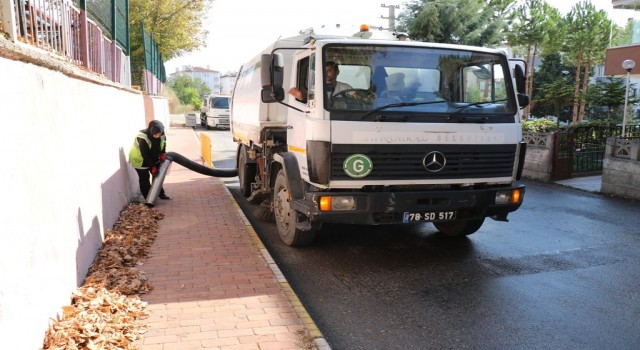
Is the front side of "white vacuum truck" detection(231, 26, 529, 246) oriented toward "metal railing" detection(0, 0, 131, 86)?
no

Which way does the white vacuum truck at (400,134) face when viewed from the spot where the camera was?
facing the viewer and to the right of the viewer

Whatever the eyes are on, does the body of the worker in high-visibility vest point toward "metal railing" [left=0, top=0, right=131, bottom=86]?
no

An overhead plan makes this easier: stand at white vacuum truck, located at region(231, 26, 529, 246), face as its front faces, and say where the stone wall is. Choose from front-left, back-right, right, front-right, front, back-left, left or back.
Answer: left

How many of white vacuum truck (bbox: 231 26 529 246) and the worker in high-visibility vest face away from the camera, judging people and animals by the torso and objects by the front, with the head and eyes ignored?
0

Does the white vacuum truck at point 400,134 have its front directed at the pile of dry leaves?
no

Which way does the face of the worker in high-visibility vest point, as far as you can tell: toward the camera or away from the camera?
toward the camera

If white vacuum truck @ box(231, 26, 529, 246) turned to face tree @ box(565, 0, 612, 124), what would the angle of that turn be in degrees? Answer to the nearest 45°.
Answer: approximately 90° to its left

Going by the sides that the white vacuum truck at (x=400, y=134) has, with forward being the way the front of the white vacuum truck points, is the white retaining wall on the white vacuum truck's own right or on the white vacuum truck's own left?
on the white vacuum truck's own right

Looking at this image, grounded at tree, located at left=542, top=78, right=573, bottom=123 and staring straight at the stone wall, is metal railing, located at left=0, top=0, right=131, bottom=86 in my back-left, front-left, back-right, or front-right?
front-right

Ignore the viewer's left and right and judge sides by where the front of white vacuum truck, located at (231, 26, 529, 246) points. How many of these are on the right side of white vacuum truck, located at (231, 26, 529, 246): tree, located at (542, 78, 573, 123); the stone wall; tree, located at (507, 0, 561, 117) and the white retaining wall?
1
